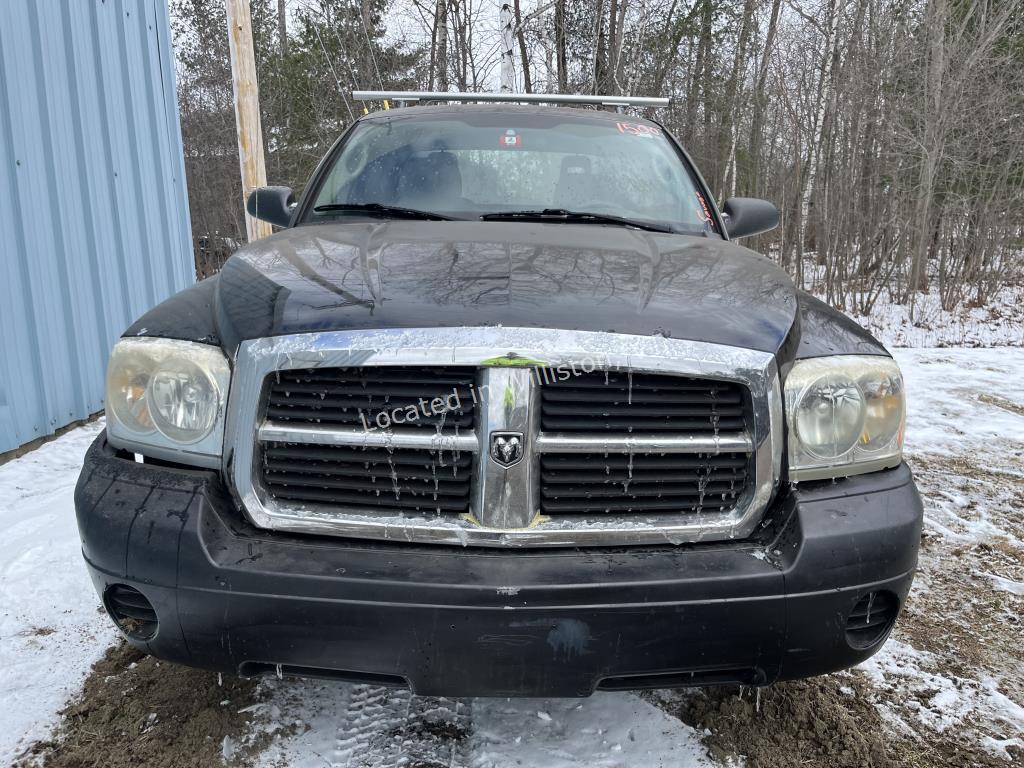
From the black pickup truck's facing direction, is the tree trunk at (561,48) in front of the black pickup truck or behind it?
behind

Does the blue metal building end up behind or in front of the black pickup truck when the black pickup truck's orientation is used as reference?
behind

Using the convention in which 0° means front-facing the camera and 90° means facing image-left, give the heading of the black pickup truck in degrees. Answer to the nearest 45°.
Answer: approximately 0°

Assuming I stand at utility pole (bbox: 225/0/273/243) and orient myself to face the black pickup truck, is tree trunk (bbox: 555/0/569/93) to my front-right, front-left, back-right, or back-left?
back-left

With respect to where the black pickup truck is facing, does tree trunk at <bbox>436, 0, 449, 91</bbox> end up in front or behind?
behind

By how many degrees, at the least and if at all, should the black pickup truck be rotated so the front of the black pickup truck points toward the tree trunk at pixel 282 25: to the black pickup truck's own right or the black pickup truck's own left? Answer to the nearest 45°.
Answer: approximately 180°

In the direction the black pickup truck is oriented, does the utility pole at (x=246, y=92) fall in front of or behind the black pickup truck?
behind
